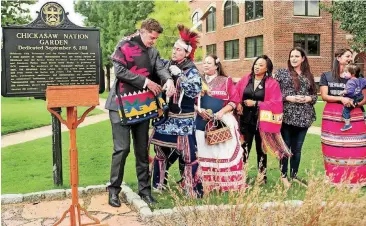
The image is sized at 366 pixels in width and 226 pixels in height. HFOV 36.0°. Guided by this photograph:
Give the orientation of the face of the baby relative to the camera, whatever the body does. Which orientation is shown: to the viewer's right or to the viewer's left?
to the viewer's left

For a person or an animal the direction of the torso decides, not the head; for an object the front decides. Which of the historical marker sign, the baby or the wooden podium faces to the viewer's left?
the baby

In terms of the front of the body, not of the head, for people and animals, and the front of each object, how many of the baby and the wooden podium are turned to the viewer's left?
1

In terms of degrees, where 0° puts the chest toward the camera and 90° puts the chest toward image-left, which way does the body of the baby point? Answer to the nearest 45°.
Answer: approximately 90°

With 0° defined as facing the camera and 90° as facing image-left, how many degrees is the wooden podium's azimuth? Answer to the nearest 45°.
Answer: approximately 0°

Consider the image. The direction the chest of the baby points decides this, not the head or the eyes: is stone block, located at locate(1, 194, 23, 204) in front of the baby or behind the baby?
in front

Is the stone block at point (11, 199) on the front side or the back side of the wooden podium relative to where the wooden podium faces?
on the back side
